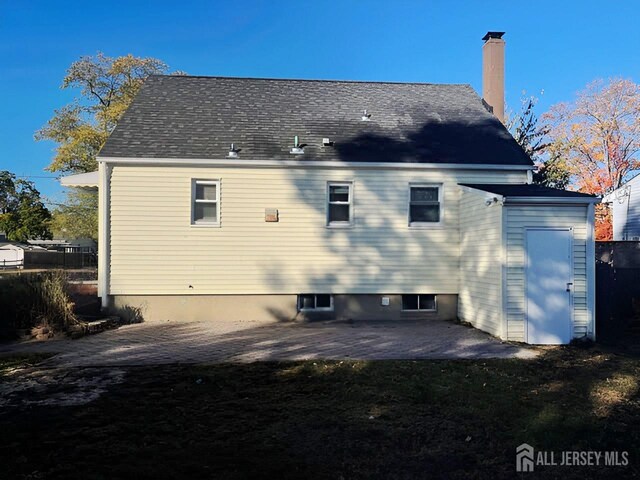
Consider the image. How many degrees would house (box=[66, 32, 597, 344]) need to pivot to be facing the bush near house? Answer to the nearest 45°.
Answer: approximately 135° to its left

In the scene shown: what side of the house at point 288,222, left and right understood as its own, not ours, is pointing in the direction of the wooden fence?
right

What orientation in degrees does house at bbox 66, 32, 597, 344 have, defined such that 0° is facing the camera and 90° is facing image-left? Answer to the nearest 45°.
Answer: approximately 180°

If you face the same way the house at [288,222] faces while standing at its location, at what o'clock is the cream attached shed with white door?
The cream attached shed with white door is roughly at 4 o'clock from the house.

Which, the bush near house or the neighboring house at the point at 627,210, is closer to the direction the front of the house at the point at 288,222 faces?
the neighboring house

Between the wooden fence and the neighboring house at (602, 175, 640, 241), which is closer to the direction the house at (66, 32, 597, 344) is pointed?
the neighboring house

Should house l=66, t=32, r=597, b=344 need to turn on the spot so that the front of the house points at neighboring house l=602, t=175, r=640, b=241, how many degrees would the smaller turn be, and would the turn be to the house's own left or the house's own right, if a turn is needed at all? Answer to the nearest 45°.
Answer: approximately 45° to the house's own right
